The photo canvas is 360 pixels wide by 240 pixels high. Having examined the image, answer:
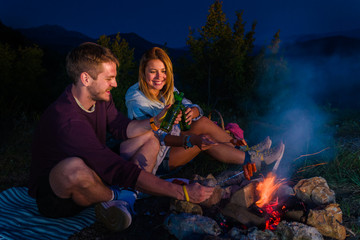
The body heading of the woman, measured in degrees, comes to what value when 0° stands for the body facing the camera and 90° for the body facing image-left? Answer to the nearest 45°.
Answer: approximately 315°

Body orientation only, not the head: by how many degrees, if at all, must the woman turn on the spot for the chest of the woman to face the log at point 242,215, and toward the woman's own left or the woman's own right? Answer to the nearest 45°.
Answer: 0° — they already face it

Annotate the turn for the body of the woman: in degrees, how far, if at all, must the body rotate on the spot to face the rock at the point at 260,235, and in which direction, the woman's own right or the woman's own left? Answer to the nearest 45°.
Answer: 0° — they already face it

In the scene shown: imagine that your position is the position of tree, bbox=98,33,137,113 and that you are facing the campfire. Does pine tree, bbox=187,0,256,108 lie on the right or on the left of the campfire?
left

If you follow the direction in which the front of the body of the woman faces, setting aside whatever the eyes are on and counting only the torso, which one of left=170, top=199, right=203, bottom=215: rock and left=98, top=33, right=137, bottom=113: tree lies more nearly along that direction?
the rock

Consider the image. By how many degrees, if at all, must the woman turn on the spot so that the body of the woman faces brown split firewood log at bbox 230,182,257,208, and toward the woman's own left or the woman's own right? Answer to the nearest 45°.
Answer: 0° — they already face it

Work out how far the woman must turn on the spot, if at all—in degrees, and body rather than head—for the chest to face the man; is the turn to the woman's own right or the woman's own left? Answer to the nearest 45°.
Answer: approximately 90° to the woman's own right
